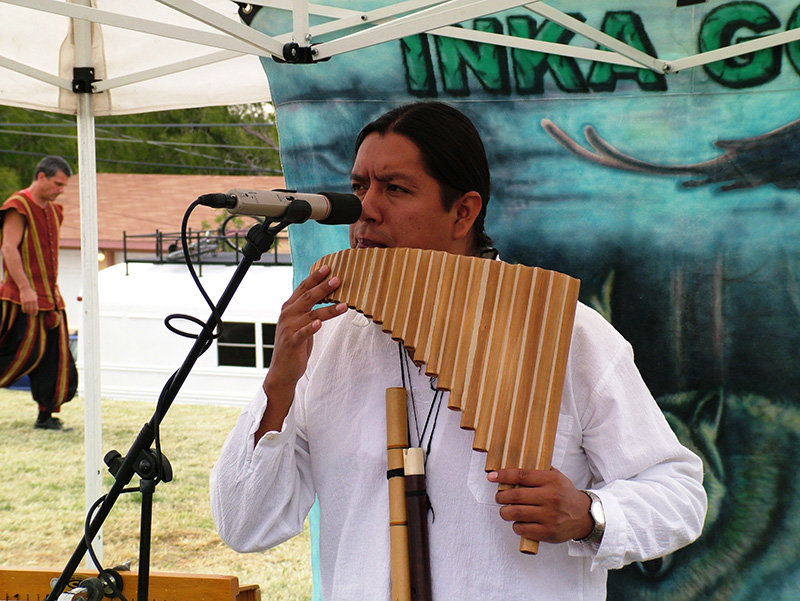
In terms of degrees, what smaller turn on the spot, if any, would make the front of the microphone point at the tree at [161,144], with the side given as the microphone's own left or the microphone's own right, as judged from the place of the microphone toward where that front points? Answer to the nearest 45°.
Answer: approximately 90° to the microphone's own left

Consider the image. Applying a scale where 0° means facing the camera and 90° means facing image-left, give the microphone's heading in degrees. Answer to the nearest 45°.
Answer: approximately 270°

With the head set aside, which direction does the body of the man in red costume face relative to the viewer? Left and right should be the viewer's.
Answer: facing the viewer and to the right of the viewer

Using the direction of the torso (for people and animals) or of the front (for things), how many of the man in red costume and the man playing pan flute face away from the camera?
0

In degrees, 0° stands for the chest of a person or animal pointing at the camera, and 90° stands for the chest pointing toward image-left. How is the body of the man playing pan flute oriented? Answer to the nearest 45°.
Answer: approximately 45°

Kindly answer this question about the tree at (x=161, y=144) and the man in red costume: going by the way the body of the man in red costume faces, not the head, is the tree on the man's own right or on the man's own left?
on the man's own left

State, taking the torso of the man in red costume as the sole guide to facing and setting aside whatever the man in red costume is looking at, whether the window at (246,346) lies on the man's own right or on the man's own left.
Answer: on the man's own left

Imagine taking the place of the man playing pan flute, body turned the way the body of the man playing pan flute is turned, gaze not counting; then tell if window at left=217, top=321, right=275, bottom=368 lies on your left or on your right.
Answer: on your right

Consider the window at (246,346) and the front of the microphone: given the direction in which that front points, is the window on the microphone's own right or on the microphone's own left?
on the microphone's own left

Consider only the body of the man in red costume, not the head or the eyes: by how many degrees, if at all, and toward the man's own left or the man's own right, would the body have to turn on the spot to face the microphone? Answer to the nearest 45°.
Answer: approximately 45° to the man's own right

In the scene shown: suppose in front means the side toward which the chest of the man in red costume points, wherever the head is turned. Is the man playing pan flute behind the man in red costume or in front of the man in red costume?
in front

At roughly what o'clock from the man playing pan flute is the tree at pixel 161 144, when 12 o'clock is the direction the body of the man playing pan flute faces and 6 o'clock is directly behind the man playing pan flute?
The tree is roughly at 4 o'clock from the man playing pan flute.

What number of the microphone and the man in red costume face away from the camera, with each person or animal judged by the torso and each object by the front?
0
